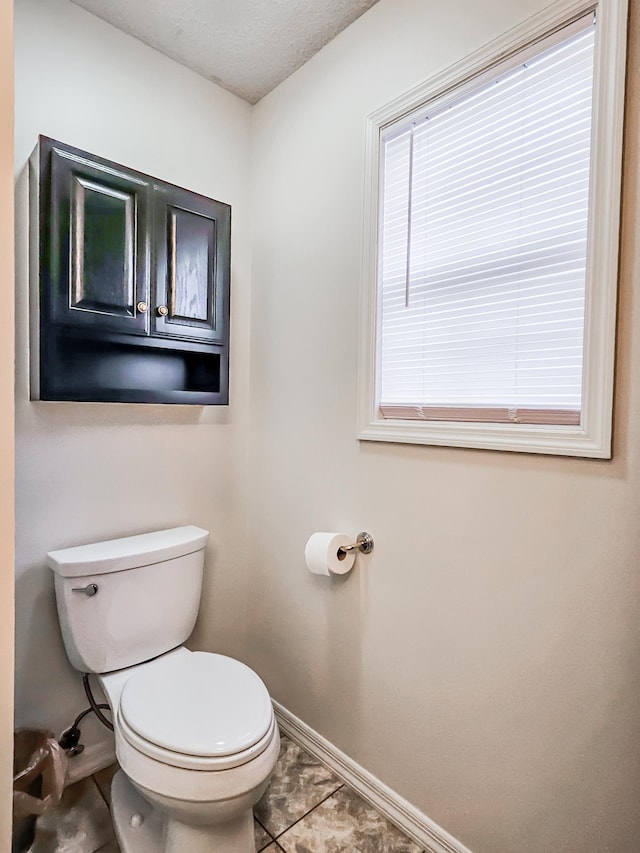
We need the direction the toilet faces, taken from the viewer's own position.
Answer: facing the viewer and to the right of the viewer

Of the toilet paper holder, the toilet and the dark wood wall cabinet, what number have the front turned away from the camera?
0

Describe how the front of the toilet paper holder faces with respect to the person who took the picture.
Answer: facing the viewer and to the left of the viewer

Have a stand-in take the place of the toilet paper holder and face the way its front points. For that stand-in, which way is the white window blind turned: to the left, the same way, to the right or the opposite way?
the same way

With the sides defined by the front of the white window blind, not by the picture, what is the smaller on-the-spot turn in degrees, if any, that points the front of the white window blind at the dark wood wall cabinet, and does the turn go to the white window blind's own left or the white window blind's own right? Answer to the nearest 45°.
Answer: approximately 45° to the white window blind's own right

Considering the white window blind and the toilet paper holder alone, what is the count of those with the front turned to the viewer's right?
0

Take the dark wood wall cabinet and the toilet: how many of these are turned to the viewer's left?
0

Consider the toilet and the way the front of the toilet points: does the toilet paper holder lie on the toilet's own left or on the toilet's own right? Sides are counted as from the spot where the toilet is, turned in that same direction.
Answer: on the toilet's own left

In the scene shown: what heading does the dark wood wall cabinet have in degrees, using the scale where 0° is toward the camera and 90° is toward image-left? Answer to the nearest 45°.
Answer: approximately 315°
